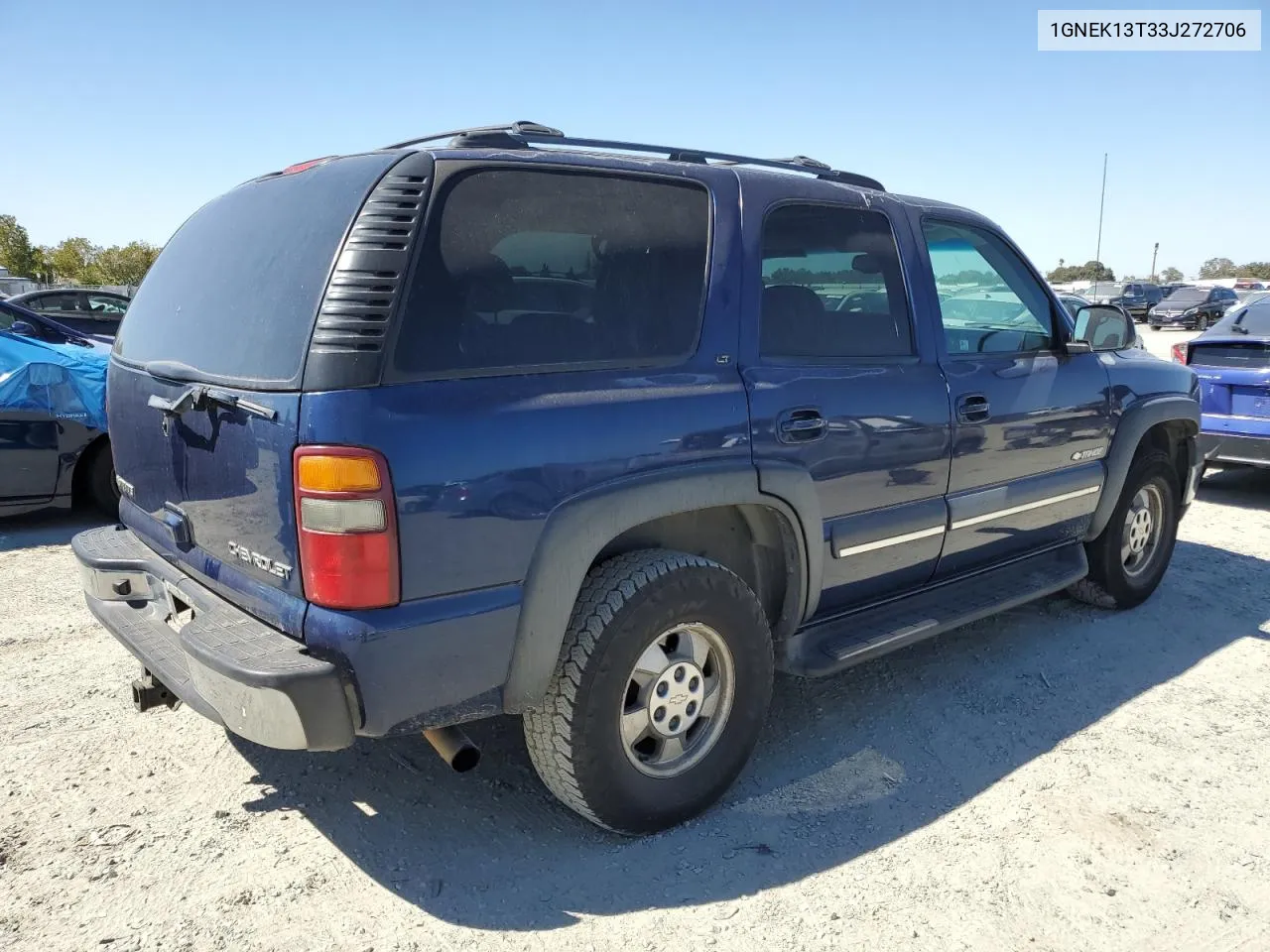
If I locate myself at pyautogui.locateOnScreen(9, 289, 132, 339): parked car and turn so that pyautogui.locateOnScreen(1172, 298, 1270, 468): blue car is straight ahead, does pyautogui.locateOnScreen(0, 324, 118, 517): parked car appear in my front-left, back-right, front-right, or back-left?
front-right

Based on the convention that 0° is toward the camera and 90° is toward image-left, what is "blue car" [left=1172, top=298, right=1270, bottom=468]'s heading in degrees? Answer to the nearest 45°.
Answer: approximately 180°

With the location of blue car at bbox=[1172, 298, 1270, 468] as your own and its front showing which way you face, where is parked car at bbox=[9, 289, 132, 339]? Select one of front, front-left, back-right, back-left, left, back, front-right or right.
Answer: left

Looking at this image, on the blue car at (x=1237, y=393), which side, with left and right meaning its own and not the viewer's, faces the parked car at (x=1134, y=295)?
front

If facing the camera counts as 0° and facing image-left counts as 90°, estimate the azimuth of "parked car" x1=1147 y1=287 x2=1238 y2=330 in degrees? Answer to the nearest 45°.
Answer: approximately 45°

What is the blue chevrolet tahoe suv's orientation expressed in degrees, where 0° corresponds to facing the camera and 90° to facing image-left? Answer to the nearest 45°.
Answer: approximately 225°

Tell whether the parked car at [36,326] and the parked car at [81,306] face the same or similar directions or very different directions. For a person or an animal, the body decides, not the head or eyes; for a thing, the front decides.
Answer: same or similar directions

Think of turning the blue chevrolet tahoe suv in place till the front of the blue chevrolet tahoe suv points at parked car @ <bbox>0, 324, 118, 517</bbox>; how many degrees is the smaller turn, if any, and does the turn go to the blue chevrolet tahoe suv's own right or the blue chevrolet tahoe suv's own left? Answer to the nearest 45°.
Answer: approximately 90° to the blue chevrolet tahoe suv's own left

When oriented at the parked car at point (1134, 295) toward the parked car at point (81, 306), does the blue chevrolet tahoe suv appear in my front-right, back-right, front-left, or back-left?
front-left

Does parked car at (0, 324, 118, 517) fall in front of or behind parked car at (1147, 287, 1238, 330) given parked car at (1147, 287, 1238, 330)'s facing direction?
in front

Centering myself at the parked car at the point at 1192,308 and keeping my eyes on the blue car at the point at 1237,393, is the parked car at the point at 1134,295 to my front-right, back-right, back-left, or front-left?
back-right
